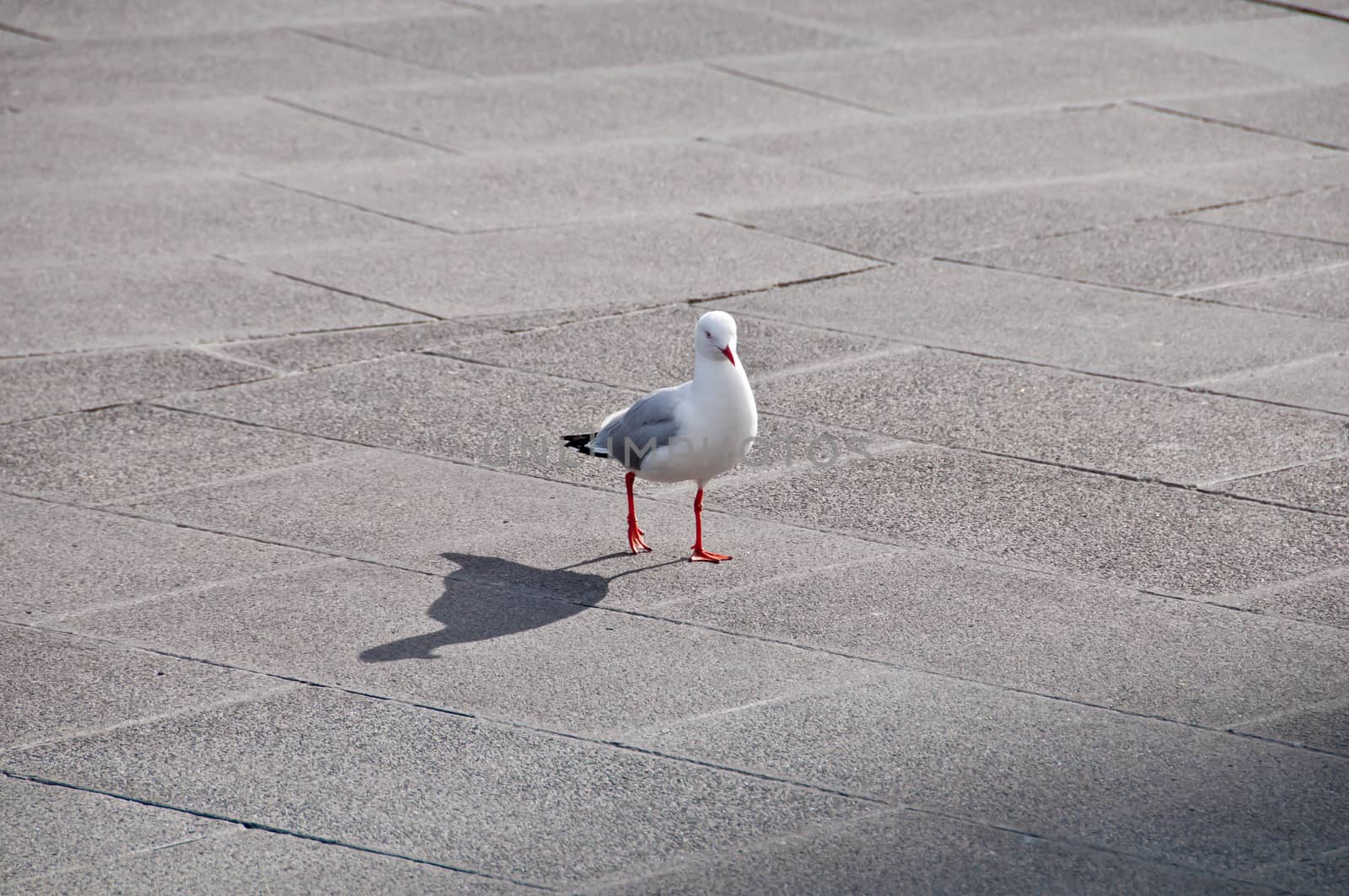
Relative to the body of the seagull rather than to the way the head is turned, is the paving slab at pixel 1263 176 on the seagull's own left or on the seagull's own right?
on the seagull's own left

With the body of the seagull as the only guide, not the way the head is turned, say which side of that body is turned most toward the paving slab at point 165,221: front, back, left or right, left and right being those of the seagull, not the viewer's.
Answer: back

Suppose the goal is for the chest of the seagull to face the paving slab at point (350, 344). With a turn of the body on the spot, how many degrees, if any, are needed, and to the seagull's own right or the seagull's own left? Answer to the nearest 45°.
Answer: approximately 180°

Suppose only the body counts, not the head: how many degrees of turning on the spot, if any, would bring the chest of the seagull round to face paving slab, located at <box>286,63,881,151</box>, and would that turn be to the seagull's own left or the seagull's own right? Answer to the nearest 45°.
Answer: approximately 135° to the seagull's own left

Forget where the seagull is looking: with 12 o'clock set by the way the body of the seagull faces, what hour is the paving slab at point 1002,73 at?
The paving slab is roughly at 8 o'clock from the seagull.

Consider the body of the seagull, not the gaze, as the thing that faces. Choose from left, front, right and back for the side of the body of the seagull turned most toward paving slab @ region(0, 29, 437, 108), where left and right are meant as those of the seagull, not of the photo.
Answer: back

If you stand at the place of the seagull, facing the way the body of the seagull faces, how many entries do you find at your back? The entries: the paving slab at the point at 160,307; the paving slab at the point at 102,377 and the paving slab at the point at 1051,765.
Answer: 2

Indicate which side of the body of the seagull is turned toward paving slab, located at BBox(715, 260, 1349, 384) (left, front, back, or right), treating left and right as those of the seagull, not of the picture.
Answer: left

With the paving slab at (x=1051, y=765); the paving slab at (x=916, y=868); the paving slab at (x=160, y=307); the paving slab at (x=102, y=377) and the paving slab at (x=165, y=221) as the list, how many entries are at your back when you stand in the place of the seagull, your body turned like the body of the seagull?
3

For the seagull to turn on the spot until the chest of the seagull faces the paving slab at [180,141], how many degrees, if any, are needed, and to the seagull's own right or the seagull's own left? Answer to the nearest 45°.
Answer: approximately 180°

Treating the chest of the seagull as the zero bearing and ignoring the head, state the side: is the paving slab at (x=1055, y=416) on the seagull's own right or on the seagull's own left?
on the seagull's own left

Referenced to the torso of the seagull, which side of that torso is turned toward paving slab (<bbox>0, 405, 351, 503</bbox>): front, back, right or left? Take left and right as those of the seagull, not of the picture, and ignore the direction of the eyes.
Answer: back

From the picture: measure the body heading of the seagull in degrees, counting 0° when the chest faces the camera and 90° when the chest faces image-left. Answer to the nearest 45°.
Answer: approximately 315°

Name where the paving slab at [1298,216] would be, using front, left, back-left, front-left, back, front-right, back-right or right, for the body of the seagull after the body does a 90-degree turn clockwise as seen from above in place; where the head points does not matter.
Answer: back

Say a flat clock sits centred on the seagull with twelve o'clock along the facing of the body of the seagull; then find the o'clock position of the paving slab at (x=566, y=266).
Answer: The paving slab is roughly at 7 o'clock from the seagull.
